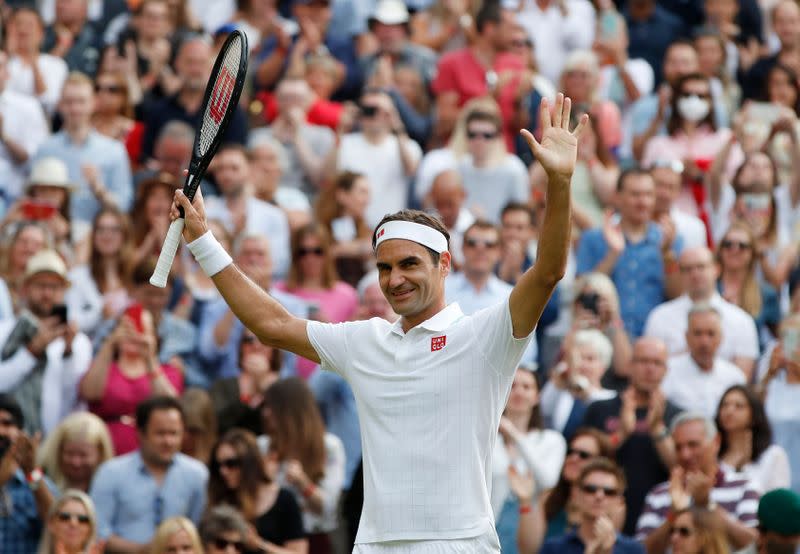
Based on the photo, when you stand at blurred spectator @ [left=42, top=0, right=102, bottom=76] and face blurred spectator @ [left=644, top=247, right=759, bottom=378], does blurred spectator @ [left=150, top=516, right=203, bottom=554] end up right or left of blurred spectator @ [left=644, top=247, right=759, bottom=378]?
right

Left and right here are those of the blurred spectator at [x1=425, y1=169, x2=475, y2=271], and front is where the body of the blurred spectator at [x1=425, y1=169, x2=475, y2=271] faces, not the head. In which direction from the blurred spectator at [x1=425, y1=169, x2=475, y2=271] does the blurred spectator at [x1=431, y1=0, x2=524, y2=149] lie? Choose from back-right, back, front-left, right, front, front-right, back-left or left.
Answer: back

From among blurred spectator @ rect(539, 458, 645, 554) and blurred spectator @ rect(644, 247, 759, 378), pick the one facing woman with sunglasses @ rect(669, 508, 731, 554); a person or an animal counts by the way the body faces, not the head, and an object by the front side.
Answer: blurred spectator @ rect(644, 247, 759, 378)

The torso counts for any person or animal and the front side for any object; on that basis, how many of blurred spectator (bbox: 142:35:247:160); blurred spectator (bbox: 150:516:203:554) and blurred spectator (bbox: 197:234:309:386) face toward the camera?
3

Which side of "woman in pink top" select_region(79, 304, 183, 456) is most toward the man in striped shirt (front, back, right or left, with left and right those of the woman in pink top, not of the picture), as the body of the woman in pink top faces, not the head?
left

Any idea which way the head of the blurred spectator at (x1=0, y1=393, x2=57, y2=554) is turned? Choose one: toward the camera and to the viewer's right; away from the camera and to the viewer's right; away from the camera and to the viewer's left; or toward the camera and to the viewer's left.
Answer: toward the camera and to the viewer's right

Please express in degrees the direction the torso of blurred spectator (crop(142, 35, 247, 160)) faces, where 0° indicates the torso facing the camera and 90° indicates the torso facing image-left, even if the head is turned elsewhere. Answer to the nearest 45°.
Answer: approximately 0°
